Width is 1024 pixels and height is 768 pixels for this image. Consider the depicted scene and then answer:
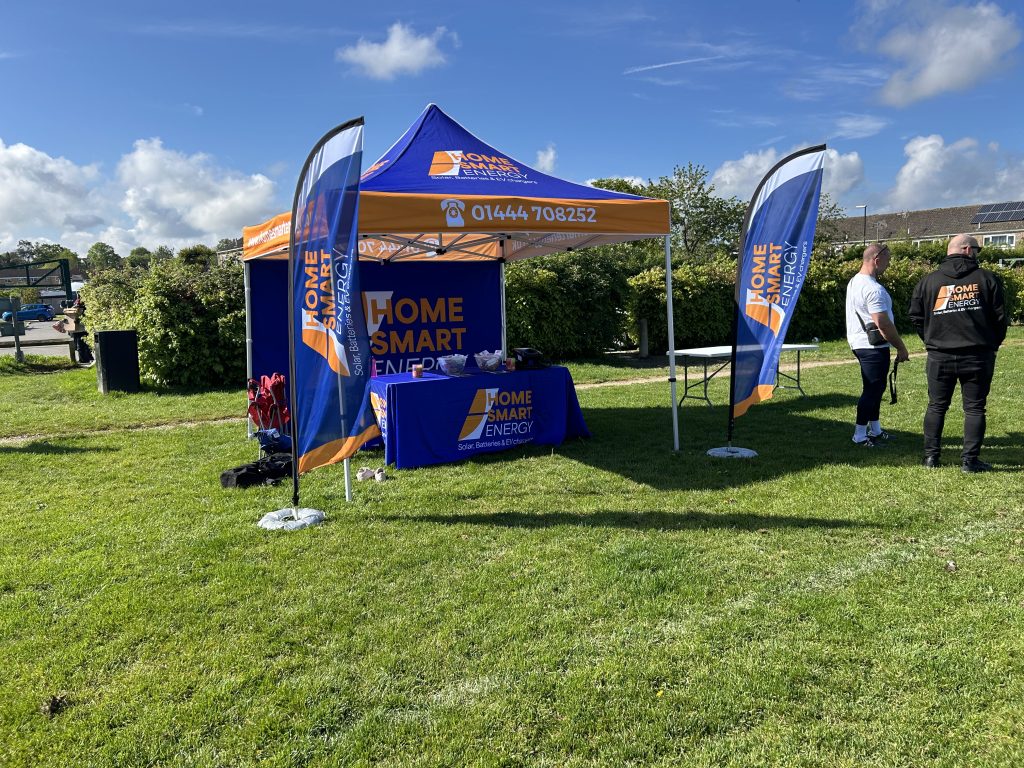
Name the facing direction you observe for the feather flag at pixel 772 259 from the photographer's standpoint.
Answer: facing the viewer

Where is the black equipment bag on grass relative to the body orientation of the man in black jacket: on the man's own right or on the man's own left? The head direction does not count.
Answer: on the man's own left

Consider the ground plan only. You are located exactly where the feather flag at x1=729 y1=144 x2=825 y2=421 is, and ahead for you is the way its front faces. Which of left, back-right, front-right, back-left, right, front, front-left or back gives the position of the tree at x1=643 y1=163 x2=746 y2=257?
back

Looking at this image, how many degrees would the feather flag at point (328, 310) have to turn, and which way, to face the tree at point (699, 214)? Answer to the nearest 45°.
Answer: approximately 135° to its left

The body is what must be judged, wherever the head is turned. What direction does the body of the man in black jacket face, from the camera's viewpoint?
away from the camera

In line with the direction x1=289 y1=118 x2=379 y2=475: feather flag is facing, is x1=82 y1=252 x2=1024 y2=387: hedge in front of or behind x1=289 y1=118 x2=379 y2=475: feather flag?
behind

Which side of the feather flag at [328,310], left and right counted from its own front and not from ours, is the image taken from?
front

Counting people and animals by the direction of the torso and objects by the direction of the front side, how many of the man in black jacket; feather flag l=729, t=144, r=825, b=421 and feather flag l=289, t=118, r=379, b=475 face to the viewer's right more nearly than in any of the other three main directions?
0

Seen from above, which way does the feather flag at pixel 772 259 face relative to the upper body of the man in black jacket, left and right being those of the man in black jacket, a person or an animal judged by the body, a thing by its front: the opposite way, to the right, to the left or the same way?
the opposite way

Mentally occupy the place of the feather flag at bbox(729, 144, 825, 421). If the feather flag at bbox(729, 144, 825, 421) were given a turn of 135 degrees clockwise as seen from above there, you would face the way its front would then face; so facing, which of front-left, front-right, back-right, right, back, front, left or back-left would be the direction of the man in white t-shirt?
right

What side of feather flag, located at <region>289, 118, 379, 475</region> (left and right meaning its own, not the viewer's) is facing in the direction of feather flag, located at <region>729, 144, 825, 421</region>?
left

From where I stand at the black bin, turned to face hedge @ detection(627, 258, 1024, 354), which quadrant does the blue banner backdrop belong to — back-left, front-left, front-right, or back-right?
front-right
